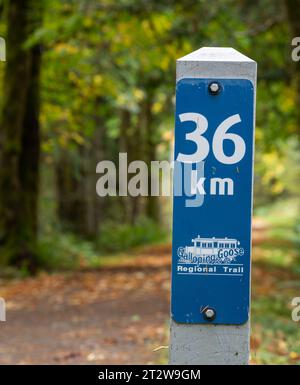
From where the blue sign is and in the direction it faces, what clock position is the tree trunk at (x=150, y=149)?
The tree trunk is roughly at 6 o'clock from the blue sign.

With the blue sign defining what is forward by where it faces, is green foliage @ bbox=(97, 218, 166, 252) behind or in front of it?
behind

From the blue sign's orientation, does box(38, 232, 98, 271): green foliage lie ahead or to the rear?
to the rear

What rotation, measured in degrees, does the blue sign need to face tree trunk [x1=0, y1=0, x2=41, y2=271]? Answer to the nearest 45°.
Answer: approximately 180°

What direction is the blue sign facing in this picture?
toward the camera
